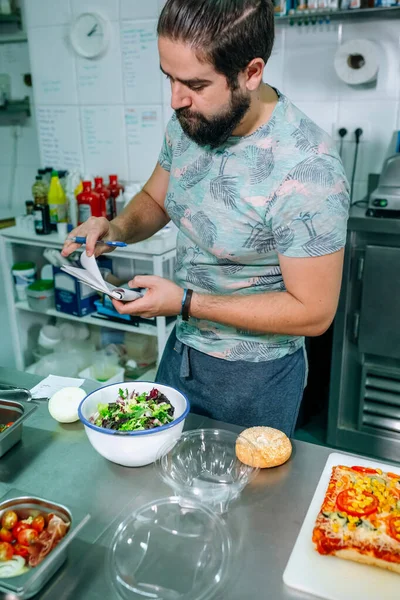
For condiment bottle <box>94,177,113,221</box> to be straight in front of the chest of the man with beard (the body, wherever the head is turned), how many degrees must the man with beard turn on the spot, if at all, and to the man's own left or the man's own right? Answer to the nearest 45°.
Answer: approximately 135° to the man's own right

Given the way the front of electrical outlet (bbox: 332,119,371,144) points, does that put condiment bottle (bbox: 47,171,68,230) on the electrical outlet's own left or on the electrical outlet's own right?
on the electrical outlet's own right

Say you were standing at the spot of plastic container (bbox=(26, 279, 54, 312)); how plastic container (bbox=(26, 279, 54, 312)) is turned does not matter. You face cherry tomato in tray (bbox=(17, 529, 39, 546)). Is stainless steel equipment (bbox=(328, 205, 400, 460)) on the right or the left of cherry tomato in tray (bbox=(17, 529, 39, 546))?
left

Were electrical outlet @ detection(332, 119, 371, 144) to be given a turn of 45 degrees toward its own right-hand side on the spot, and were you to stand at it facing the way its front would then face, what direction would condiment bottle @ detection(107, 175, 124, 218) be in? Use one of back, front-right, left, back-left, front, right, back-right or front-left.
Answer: front-right

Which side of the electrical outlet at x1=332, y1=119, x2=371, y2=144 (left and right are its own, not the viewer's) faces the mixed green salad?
front

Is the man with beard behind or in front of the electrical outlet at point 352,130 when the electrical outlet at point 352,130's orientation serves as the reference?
in front

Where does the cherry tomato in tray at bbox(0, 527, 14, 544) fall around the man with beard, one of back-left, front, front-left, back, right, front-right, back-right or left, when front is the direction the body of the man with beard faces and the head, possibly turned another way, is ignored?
front

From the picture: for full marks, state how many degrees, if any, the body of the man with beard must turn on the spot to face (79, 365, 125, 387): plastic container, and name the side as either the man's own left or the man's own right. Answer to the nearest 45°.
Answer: approximately 90° to the man's own right

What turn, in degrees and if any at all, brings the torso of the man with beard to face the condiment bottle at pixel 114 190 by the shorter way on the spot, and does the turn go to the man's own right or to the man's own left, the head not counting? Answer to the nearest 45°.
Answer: approximately 135° to the man's own right

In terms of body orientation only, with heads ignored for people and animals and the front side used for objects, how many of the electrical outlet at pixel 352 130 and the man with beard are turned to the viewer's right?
0

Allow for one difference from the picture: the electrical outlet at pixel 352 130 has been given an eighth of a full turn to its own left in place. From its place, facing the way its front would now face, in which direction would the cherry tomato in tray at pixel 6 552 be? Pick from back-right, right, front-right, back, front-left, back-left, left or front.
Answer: front-right

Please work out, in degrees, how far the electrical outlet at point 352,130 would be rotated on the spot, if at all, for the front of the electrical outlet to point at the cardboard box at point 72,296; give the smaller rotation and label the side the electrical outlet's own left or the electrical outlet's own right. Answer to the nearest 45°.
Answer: approximately 90° to the electrical outlet's own right

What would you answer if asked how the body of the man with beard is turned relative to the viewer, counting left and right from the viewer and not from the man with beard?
facing the viewer and to the left of the viewer

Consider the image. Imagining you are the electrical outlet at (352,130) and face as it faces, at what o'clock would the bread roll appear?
The bread roll is roughly at 12 o'clock from the electrical outlet.

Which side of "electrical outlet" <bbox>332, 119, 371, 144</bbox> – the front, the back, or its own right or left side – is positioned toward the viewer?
front

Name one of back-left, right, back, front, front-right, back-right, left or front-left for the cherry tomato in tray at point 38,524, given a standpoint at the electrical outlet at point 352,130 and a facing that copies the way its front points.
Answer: front
